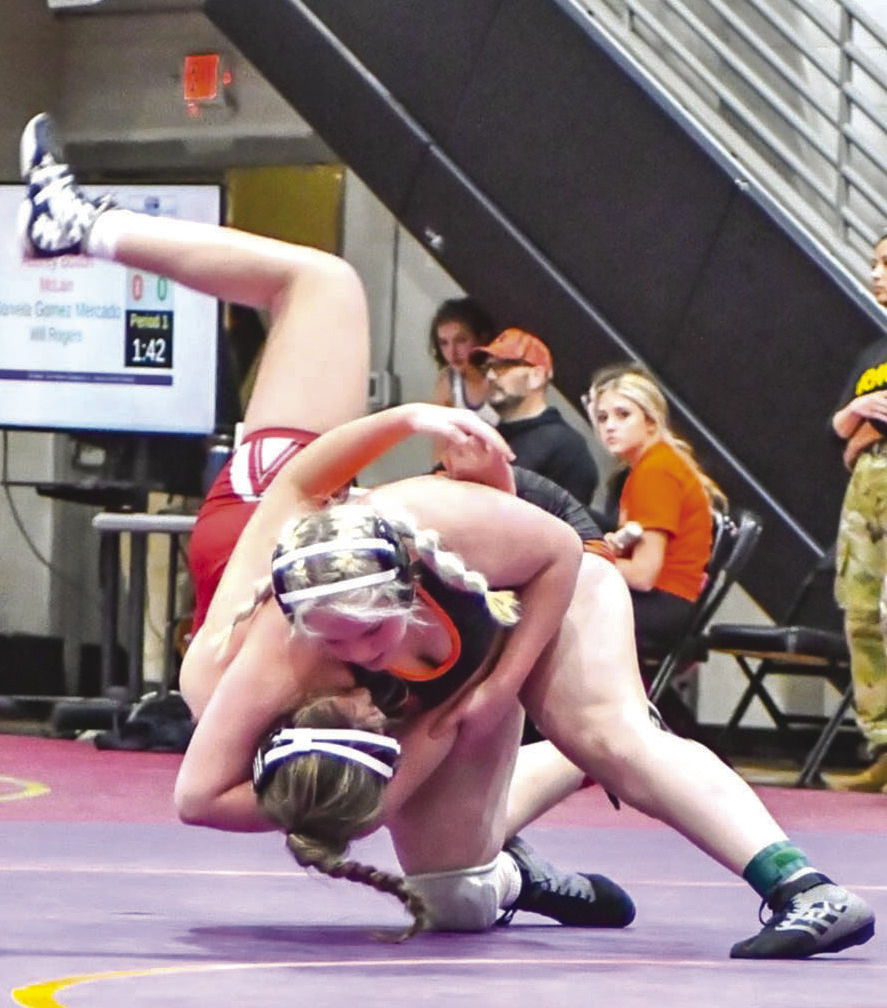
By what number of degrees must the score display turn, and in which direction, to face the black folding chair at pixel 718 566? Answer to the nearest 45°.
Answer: approximately 45° to its left

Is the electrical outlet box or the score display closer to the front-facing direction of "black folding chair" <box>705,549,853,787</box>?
the score display

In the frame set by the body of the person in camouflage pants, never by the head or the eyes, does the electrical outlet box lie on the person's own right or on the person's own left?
on the person's own right

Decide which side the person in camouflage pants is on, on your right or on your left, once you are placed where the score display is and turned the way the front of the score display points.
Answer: on your left

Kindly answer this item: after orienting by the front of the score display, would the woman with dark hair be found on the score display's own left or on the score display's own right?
on the score display's own left

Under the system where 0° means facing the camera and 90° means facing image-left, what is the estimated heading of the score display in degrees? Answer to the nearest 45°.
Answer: approximately 0°
